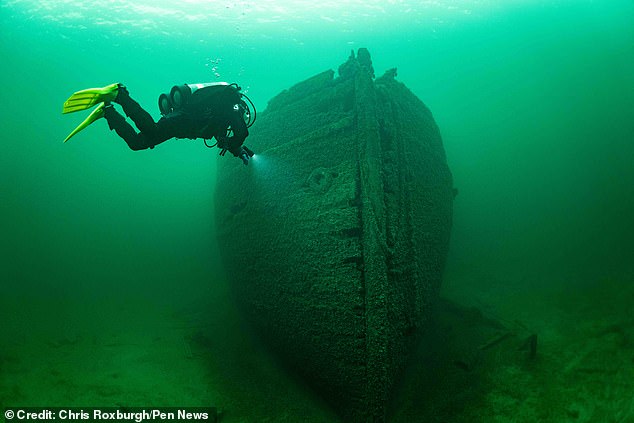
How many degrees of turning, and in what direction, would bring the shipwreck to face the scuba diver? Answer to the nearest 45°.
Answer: approximately 45° to its right

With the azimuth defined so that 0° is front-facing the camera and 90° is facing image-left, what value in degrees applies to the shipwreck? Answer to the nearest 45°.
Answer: approximately 0°
